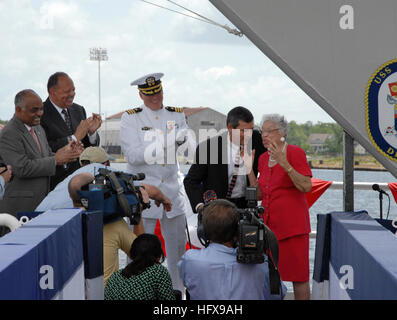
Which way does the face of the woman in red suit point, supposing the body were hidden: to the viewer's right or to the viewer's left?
to the viewer's left

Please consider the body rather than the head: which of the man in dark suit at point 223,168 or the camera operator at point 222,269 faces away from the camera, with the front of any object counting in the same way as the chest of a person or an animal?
the camera operator

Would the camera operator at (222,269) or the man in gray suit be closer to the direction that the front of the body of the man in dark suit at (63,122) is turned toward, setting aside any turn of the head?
the camera operator

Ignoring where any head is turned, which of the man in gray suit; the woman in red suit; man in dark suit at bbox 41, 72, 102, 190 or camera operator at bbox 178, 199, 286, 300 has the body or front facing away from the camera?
the camera operator

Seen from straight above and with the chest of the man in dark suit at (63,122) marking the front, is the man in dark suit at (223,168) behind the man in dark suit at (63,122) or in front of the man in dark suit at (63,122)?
in front

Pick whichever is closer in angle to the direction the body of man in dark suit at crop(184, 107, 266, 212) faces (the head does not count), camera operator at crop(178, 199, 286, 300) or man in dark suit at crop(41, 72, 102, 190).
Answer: the camera operator

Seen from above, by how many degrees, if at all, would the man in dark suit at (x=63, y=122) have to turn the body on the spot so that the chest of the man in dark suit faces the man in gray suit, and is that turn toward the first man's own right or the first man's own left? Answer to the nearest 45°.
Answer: approximately 90° to the first man's own right

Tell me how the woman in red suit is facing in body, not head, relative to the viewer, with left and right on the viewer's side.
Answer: facing the viewer and to the left of the viewer

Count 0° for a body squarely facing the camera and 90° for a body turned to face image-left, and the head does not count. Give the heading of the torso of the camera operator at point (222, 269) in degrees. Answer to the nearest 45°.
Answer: approximately 180°

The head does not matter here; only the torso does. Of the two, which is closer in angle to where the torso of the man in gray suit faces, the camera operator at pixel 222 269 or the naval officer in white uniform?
the camera operator

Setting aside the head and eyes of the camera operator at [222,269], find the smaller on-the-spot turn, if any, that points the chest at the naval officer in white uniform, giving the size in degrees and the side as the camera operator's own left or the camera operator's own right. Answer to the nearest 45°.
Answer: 0° — they already face them

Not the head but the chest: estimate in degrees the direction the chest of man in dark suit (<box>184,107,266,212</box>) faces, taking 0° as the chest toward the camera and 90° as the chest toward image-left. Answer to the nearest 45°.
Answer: approximately 315°

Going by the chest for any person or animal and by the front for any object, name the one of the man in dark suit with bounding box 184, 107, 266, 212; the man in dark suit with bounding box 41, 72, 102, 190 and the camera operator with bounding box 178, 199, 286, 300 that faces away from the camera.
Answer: the camera operator
